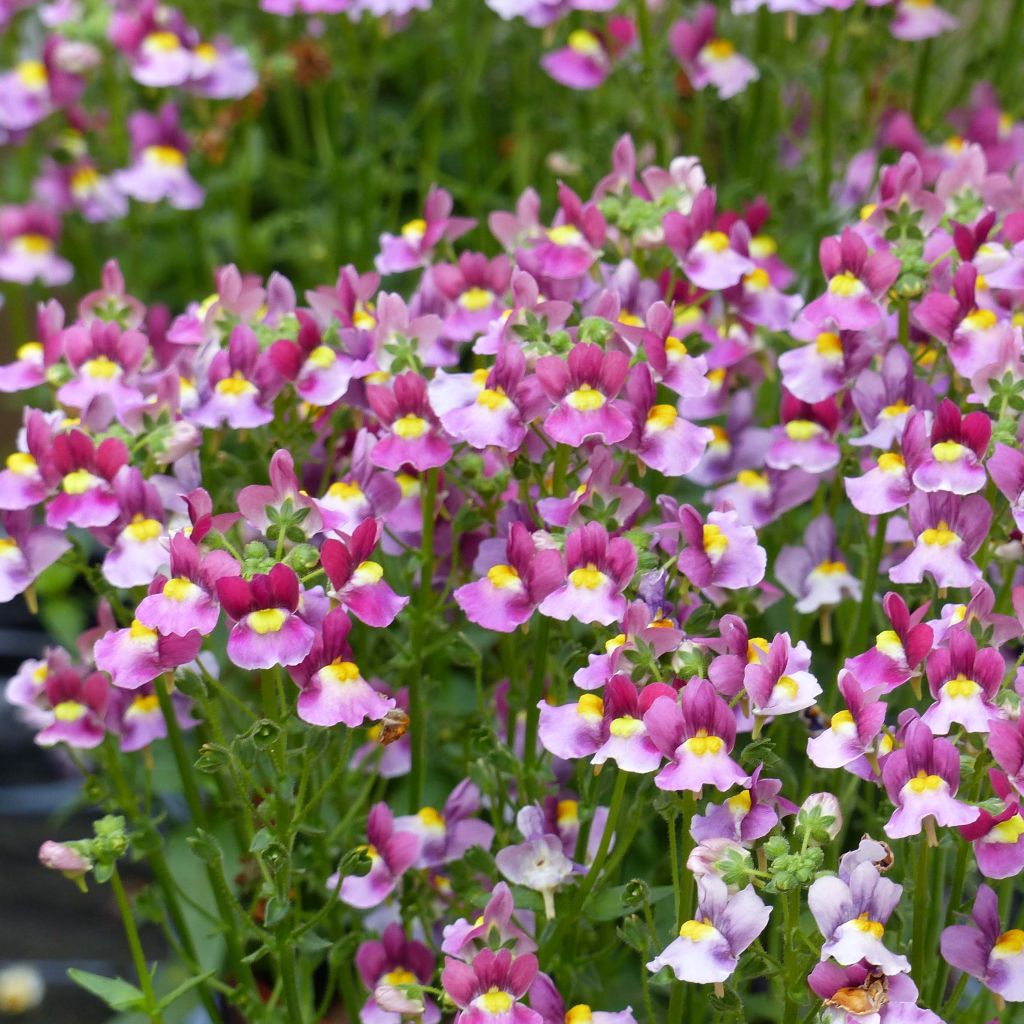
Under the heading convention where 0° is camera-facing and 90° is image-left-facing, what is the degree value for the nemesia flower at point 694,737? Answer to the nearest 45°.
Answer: approximately 0°

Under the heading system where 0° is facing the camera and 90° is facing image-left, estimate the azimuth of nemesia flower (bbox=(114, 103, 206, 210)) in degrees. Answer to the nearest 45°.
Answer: approximately 0°

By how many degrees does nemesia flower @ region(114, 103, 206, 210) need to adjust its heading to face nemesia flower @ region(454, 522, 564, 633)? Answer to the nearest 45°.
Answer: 0° — it already faces it

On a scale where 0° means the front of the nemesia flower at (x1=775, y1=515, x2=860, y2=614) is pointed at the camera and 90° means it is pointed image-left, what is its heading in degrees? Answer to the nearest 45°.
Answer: approximately 315°

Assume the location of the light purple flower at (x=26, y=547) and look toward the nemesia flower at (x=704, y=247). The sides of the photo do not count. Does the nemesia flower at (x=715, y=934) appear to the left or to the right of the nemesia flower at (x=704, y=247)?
right
